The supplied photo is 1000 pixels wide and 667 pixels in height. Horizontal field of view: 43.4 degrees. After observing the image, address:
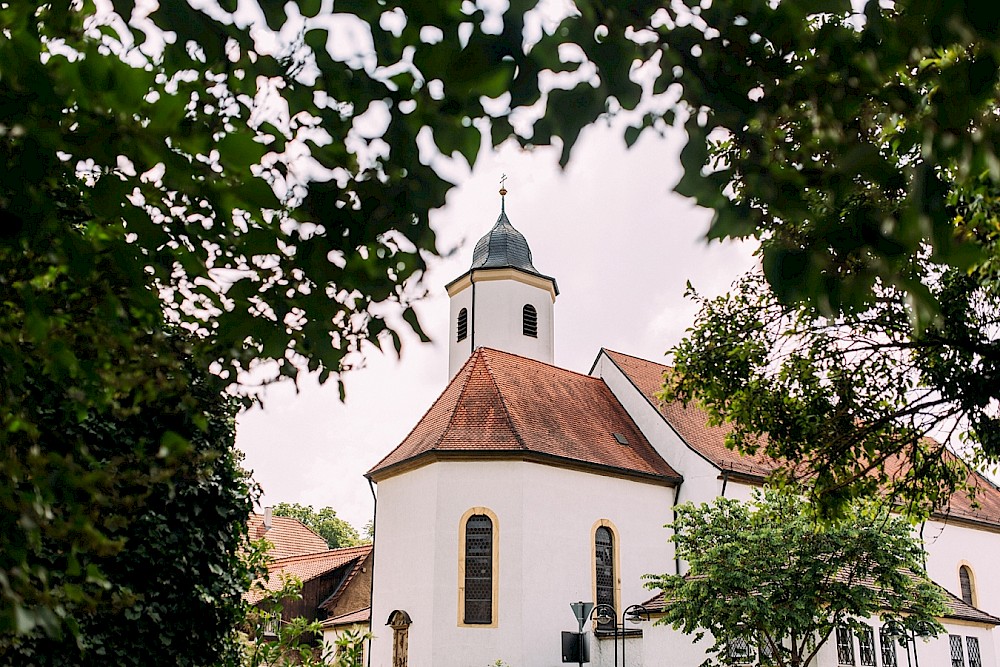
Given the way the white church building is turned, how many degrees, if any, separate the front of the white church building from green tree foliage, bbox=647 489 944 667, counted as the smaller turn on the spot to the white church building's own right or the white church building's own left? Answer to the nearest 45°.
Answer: approximately 90° to the white church building's own right

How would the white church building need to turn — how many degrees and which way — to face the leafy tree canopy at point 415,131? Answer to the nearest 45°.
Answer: approximately 135° to its right

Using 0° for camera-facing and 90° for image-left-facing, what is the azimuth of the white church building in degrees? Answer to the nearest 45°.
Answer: approximately 225°
